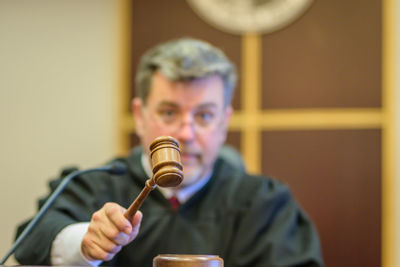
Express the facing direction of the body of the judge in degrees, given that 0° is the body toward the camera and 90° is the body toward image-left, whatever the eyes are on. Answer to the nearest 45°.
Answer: approximately 0°
